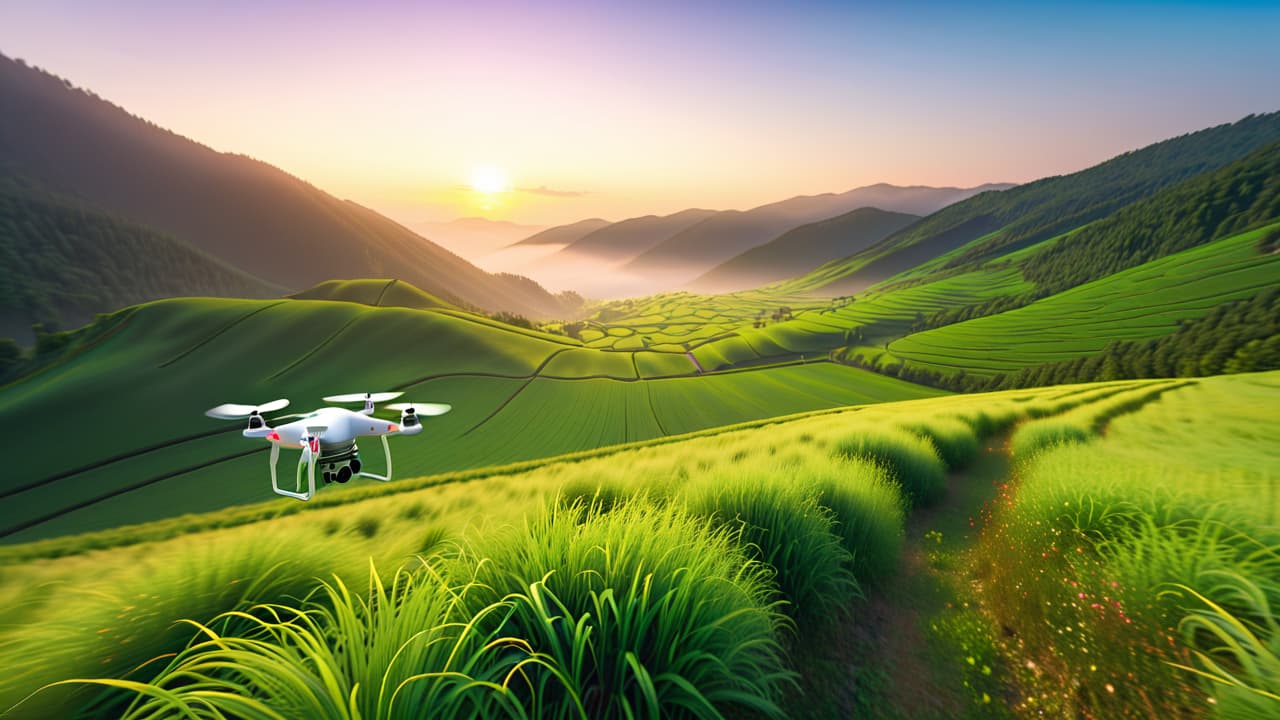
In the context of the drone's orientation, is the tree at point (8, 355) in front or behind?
behind

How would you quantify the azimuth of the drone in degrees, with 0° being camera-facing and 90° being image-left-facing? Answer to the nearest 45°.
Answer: approximately 315°
